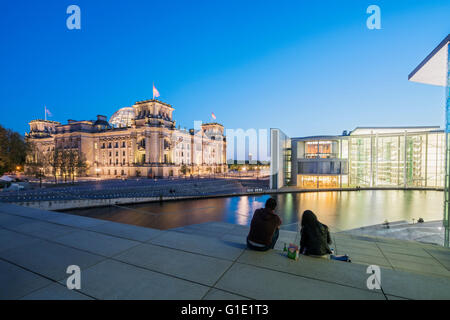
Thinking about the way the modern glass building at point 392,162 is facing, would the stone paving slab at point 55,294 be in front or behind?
in front

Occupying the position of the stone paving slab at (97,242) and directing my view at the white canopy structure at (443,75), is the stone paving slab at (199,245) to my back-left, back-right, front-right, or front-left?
front-right

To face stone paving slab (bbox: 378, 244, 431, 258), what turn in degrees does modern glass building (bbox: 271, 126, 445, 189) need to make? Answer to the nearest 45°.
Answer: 0° — it already faces it

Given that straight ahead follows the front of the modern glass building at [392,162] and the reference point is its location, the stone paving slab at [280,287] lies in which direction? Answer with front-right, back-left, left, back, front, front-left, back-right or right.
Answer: front

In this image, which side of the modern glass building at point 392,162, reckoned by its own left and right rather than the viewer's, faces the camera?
front

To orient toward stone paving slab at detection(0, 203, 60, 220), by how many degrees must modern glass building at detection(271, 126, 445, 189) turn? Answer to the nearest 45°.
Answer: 0° — it already faces it

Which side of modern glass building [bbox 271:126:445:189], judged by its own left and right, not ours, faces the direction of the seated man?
front

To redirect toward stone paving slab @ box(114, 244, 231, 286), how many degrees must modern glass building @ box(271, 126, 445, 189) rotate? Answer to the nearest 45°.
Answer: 0° — it already faces it

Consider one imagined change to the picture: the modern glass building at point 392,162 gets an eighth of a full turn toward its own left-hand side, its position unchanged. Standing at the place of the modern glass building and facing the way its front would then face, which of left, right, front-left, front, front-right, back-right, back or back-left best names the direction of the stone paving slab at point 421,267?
front-right

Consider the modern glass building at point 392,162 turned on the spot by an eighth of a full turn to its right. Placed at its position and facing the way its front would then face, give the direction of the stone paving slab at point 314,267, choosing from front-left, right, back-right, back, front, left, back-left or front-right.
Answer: front-left

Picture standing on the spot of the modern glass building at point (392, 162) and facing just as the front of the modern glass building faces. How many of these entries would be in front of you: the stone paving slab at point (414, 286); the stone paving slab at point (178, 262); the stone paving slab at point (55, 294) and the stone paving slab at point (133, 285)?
4

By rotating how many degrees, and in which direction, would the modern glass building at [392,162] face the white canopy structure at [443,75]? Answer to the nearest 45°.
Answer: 0° — it already faces it

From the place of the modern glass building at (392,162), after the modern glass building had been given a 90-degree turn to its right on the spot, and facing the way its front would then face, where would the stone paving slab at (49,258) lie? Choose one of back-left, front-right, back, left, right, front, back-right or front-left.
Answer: left

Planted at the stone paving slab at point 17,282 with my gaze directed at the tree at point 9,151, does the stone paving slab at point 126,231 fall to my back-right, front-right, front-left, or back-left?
front-right

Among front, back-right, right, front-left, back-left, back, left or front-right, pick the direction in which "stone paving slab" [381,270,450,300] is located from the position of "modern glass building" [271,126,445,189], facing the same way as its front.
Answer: front

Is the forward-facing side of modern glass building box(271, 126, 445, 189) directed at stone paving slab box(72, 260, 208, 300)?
yes

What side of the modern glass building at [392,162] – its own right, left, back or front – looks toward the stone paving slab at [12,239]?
front

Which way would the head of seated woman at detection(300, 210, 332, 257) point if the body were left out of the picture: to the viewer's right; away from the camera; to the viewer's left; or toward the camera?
away from the camera
